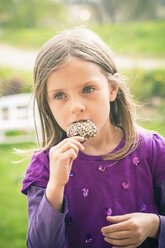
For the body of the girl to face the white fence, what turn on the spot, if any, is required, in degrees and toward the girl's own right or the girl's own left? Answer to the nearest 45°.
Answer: approximately 180°

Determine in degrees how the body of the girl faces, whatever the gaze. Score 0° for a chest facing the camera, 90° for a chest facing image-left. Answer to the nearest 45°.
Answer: approximately 0°
